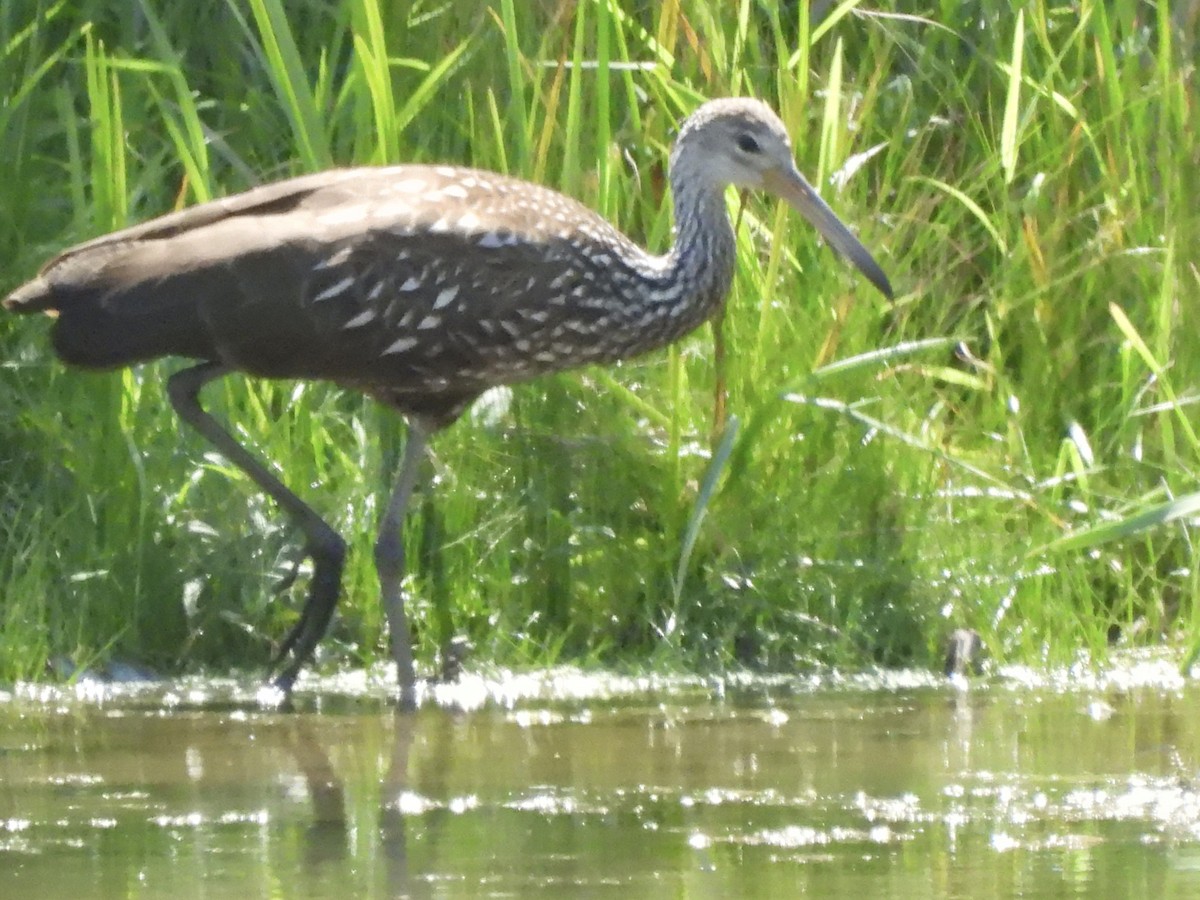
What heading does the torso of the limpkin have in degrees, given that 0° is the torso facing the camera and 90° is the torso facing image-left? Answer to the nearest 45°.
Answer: approximately 270°
